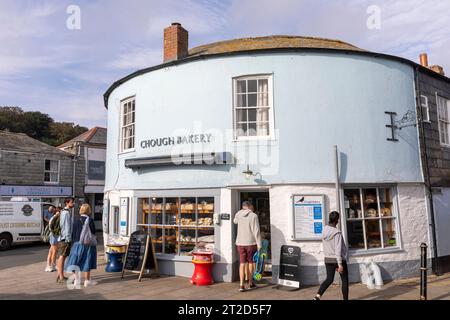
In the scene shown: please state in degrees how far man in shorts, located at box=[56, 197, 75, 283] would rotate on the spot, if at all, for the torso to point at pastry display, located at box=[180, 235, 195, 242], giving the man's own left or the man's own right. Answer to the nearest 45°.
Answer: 0° — they already face it

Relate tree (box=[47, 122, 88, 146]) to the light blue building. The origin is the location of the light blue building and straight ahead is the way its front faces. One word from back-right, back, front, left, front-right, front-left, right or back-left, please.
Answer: back-right

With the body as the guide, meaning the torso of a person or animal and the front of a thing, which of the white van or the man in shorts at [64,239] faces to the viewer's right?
the man in shorts

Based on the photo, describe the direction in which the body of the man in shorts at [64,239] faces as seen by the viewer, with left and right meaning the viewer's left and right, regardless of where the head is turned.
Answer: facing to the right of the viewer

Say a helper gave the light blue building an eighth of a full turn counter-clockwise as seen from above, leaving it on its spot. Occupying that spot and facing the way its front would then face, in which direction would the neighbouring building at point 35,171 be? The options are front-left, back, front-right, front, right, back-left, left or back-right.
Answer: back
